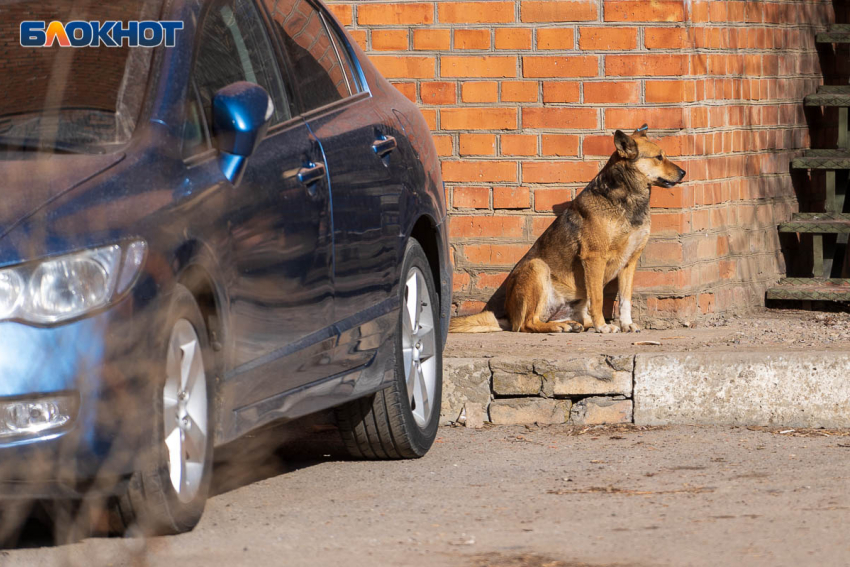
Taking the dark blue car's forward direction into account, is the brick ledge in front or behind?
behind

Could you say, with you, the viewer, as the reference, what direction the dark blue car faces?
facing the viewer

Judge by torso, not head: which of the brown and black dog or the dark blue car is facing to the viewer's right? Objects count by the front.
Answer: the brown and black dog

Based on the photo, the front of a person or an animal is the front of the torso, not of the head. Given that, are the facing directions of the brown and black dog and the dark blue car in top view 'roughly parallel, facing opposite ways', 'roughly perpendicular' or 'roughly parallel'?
roughly perpendicular

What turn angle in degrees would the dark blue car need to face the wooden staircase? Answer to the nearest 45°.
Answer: approximately 135° to its left

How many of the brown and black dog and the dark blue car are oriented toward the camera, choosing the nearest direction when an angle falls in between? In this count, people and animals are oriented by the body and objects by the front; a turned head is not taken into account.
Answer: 1

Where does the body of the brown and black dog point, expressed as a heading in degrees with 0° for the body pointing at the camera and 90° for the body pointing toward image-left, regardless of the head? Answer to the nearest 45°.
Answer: approximately 270°

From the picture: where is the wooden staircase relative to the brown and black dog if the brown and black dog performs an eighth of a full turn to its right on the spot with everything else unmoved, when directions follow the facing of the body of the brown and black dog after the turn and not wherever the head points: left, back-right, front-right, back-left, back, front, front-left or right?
left

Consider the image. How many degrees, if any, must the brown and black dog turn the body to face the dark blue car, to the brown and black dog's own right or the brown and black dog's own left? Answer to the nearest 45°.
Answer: approximately 90° to the brown and black dog's own right

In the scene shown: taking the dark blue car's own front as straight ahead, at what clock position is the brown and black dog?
The brown and black dog is roughly at 7 o'clock from the dark blue car.

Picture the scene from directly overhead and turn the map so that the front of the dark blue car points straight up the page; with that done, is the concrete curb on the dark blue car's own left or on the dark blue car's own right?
on the dark blue car's own left
